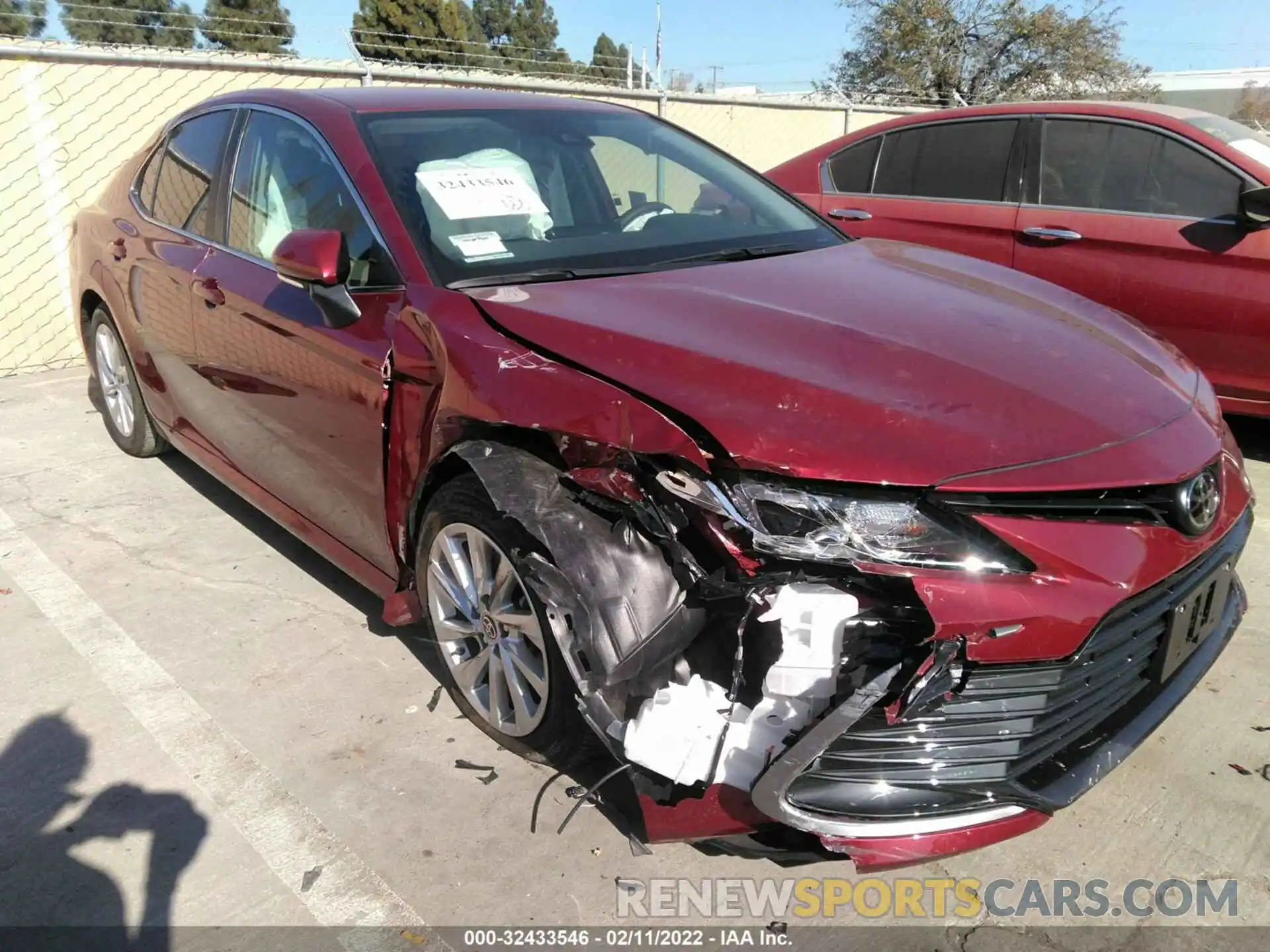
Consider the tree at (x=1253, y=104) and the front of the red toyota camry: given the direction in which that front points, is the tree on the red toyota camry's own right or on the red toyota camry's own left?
on the red toyota camry's own left

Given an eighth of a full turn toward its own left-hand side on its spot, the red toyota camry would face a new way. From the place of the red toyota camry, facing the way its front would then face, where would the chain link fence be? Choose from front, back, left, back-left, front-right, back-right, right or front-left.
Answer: back-left

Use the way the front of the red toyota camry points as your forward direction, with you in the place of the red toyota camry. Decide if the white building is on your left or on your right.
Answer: on your left

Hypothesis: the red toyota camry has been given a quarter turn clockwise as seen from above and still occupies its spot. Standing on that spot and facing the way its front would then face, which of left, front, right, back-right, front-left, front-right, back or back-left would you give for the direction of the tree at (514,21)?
back-right

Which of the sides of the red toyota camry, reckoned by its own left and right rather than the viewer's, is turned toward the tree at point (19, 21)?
back

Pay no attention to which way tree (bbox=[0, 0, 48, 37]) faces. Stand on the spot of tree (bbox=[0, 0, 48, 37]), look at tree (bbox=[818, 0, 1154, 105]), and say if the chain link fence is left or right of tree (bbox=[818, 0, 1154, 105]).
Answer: right

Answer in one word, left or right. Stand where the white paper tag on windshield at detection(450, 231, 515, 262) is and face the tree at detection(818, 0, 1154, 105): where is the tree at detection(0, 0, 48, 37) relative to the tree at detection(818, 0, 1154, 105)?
left

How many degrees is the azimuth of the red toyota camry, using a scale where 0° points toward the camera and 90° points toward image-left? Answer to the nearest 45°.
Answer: approximately 315°

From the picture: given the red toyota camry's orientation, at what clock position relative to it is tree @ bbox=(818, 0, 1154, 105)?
The tree is roughly at 8 o'clock from the red toyota camry.

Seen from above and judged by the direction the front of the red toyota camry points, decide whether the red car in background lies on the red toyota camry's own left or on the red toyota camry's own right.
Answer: on the red toyota camry's own left

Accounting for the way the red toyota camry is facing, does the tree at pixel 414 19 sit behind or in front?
behind
